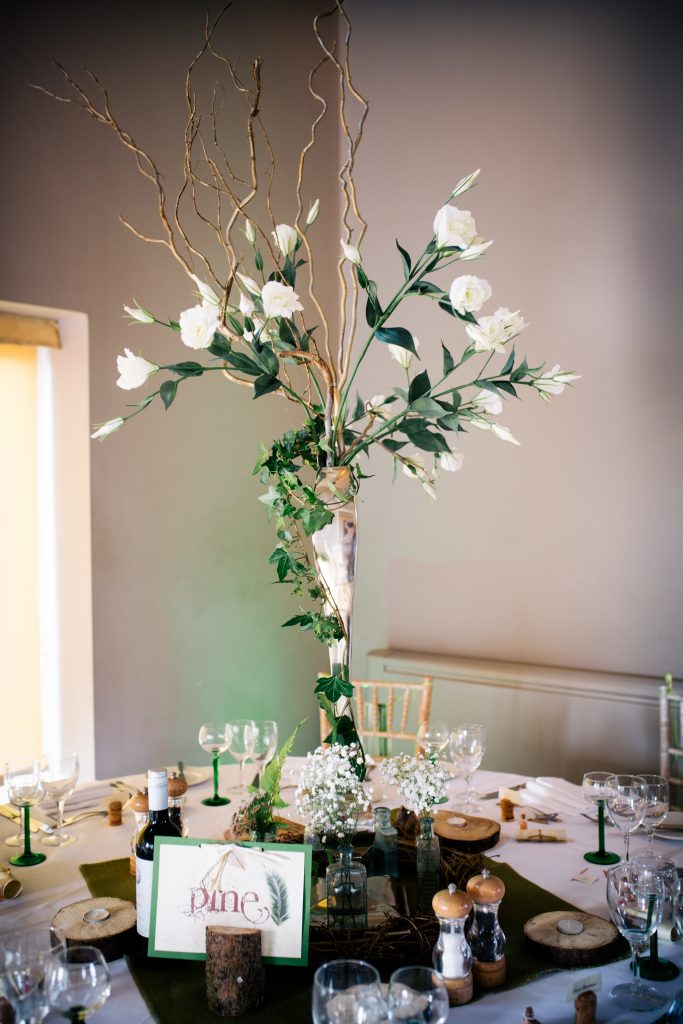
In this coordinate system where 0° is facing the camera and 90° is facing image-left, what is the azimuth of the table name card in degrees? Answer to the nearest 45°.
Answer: approximately 0°

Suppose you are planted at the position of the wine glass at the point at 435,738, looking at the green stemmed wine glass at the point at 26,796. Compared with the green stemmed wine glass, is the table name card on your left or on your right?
left

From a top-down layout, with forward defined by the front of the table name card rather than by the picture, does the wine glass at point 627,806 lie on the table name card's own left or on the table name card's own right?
on the table name card's own left

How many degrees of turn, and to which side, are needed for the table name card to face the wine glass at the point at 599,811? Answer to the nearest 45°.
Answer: approximately 135° to its left

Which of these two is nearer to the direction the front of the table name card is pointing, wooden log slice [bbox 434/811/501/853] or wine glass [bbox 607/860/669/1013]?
the wine glass

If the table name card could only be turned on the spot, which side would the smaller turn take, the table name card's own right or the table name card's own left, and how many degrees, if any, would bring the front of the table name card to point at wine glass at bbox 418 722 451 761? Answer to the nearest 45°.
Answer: approximately 135° to the table name card's own left

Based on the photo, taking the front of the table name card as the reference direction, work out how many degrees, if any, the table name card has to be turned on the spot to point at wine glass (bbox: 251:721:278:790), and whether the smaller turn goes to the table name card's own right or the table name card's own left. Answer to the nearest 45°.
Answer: approximately 180°

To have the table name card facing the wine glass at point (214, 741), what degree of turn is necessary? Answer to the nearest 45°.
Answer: approximately 180°
